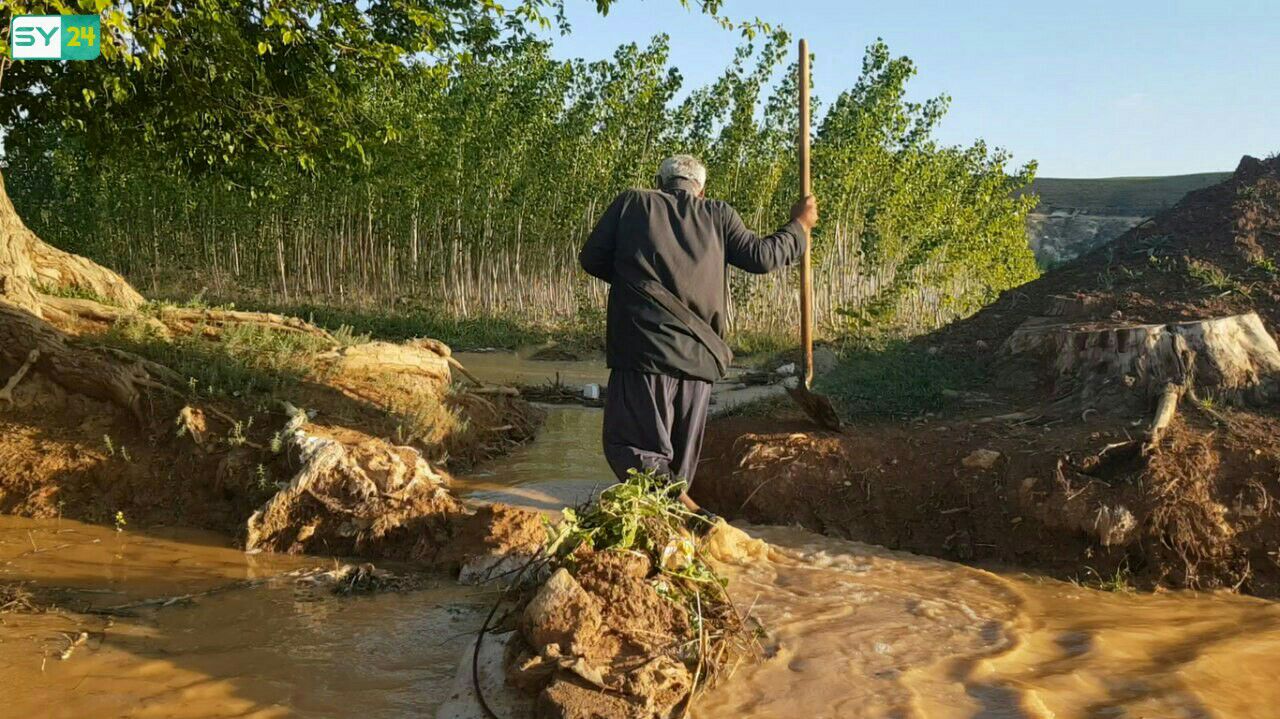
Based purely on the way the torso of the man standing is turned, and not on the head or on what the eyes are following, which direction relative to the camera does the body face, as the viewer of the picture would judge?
away from the camera

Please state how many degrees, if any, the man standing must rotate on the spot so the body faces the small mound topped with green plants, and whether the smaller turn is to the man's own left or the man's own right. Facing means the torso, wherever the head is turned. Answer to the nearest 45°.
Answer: approximately 180°

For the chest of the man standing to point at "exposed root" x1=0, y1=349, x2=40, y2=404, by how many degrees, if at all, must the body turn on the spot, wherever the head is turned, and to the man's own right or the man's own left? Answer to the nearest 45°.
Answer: approximately 90° to the man's own left

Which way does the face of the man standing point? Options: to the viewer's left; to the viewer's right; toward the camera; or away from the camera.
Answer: away from the camera

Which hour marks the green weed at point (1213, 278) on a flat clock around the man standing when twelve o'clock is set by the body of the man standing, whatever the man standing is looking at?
The green weed is roughly at 2 o'clock from the man standing.

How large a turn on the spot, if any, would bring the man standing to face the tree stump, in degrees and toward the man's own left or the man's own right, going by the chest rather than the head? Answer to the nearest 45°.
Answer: approximately 90° to the man's own right

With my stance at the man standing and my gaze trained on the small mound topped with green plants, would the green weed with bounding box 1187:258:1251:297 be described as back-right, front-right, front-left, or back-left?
back-left

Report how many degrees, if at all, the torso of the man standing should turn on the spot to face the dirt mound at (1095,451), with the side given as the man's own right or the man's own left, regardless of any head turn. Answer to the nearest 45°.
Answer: approximately 90° to the man's own right

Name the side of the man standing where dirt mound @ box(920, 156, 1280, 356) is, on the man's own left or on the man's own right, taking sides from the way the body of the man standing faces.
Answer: on the man's own right

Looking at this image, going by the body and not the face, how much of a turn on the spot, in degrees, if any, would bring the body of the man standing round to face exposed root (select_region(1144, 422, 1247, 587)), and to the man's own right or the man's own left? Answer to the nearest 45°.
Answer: approximately 90° to the man's own right

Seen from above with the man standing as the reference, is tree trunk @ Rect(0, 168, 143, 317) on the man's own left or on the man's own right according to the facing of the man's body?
on the man's own left
